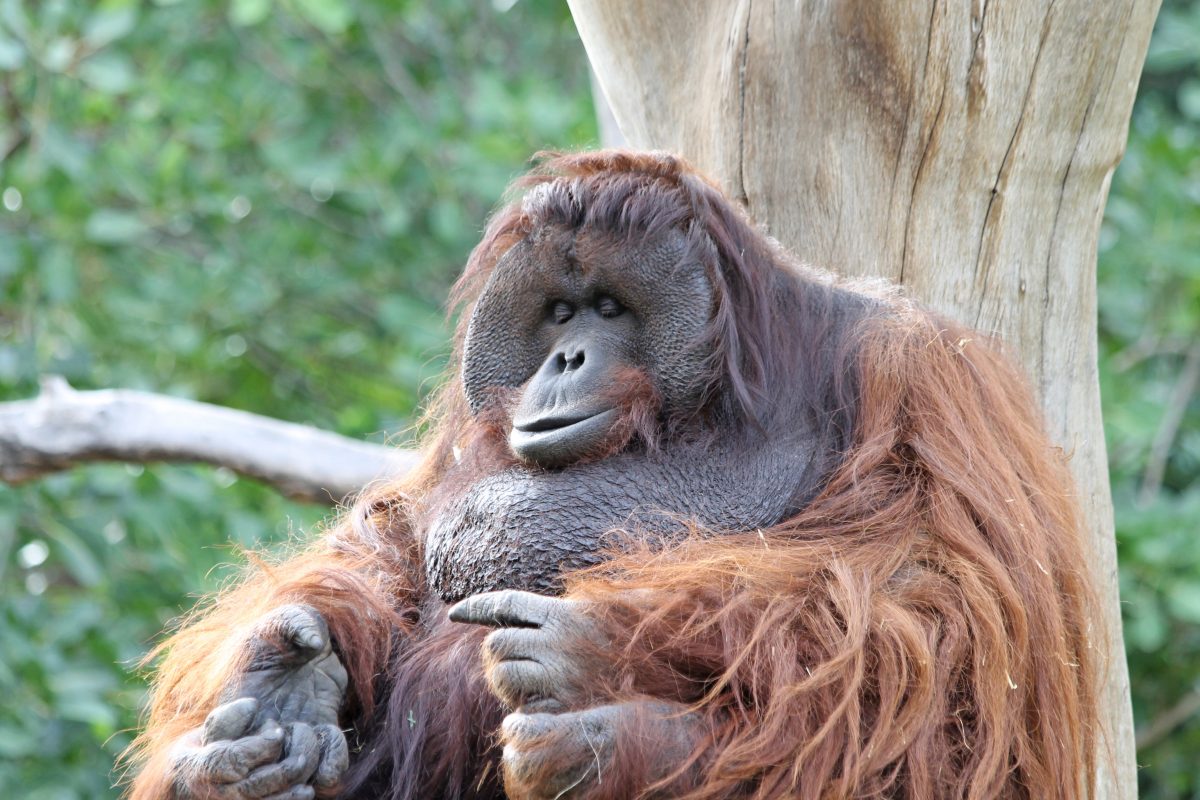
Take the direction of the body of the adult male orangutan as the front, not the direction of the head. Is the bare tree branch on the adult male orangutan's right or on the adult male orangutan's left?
on the adult male orangutan's right

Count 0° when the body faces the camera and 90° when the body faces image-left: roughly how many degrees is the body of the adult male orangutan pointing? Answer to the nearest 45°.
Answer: approximately 45°
